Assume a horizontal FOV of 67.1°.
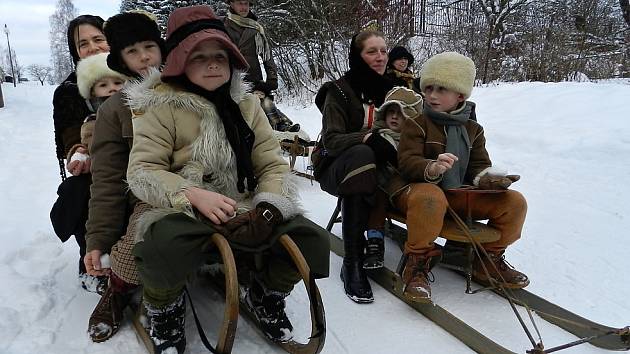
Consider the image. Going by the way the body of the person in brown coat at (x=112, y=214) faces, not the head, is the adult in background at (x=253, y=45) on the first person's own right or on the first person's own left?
on the first person's own left

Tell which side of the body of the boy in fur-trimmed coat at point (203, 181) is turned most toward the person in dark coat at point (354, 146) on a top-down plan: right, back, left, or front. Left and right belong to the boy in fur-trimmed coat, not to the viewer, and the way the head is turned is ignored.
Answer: left

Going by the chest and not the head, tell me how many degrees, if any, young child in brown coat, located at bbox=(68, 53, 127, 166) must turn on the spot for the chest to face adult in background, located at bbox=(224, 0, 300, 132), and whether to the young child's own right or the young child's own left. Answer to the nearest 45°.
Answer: approximately 90° to the young child's own left

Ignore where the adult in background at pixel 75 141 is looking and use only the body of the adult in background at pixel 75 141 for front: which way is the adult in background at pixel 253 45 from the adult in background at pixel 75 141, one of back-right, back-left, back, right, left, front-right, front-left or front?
left

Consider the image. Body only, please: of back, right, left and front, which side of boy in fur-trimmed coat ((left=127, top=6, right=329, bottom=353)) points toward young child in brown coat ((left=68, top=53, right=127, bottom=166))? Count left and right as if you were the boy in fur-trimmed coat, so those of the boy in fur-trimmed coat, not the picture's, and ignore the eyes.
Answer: back

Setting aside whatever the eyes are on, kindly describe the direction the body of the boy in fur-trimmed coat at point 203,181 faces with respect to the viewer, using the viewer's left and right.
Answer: facing the viewer and to the right of the viewer

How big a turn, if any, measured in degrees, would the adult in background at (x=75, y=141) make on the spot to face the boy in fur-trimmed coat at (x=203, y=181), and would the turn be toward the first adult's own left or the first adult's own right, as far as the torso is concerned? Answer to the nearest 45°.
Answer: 0° — they already face them
